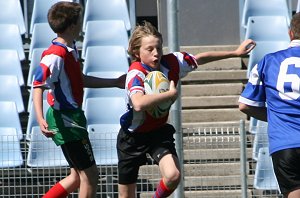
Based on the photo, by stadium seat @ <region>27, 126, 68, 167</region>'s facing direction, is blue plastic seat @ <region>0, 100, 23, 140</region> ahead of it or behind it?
behind

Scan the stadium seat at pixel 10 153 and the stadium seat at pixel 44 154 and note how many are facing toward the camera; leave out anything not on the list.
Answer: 2

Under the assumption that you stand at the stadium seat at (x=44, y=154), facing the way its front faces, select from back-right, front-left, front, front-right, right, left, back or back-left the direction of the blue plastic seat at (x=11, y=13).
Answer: back

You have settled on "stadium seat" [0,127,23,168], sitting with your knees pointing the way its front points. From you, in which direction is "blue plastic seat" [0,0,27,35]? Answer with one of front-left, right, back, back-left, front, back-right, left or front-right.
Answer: back

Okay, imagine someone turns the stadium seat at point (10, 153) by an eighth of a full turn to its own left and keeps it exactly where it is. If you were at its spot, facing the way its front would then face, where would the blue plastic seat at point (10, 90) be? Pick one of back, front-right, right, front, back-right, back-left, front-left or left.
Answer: back-left

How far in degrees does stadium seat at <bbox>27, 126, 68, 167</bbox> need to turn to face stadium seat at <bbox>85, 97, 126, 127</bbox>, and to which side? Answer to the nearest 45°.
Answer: approximately 135° to its left

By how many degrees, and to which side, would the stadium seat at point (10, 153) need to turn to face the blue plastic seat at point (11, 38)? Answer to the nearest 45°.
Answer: approximately 180°

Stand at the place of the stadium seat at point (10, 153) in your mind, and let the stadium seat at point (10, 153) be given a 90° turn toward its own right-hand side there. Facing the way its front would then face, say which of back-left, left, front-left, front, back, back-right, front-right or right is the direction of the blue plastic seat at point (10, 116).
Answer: right

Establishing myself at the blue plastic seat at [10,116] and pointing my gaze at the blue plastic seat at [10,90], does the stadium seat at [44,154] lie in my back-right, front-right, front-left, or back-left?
back-right

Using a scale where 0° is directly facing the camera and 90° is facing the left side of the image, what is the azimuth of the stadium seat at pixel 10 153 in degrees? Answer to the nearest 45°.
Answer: approximately 0°

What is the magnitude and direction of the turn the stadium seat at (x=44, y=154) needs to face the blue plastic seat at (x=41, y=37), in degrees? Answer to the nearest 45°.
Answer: approximately 180°

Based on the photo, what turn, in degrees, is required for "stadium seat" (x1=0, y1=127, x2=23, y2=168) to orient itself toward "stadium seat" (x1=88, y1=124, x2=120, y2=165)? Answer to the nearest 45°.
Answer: approximately 90° to its left

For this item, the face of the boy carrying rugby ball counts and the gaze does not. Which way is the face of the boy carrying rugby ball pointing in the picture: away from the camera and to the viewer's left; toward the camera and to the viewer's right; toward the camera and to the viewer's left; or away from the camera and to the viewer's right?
toward the camera and to the viewer's right

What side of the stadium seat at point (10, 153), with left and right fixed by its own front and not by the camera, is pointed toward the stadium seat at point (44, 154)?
left
